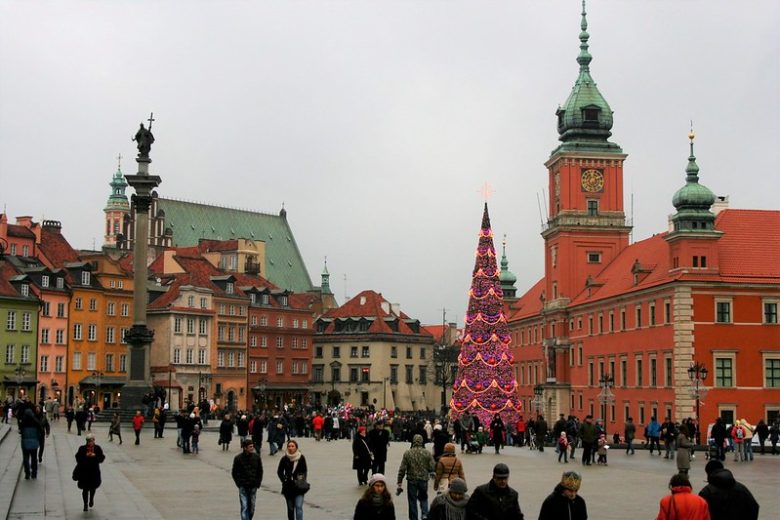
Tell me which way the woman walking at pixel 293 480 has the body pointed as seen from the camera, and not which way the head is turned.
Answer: toward the camera

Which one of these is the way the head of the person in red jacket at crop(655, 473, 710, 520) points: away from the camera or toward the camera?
away from the camera

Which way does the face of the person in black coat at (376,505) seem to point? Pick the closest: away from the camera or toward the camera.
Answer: toward the camera

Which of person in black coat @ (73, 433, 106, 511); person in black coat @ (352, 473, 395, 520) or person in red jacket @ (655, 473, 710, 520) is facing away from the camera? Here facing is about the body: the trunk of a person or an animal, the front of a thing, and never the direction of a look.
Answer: the person in red jacket

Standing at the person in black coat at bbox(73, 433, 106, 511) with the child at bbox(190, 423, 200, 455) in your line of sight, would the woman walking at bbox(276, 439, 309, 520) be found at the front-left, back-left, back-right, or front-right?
back-right

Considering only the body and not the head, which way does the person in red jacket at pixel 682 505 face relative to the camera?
away from the camera

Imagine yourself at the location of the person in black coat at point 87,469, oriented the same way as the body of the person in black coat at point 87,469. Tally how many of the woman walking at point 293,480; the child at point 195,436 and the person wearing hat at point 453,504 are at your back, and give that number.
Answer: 1

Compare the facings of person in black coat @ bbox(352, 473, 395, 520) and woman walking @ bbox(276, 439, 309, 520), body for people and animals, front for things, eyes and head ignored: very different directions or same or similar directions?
same or similar directions

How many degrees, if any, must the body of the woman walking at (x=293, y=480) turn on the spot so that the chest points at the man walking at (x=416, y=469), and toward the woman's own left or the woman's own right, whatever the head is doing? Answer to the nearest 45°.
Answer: approximately 135° to the woman's own left

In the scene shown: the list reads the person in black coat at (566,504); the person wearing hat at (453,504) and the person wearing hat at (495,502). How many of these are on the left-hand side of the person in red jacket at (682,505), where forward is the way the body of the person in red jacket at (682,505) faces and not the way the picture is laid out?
3

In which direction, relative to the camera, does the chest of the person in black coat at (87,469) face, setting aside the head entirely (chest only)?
toward the camera

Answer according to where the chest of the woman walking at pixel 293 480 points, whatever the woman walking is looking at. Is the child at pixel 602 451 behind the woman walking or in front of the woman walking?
behind

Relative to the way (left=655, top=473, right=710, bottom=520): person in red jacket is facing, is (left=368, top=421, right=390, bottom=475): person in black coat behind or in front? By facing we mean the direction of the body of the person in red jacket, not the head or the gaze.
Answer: in front
